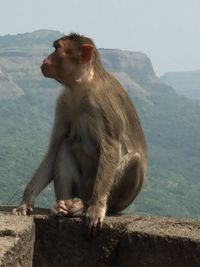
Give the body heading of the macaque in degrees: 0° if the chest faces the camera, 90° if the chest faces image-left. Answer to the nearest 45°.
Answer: approximately 45°
